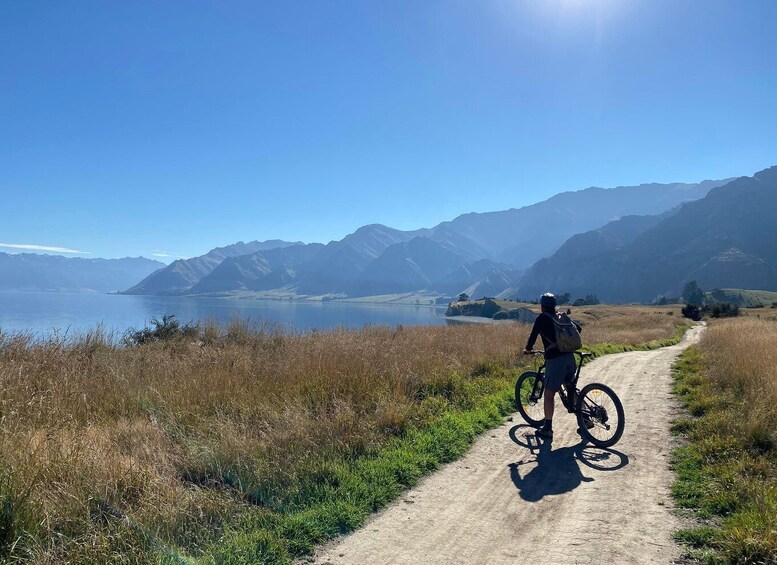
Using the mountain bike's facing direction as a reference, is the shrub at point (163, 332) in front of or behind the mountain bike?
in front

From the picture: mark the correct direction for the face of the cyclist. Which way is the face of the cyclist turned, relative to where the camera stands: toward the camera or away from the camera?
away from the camera

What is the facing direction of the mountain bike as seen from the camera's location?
facing away from the viewer and to the left of the viewer
